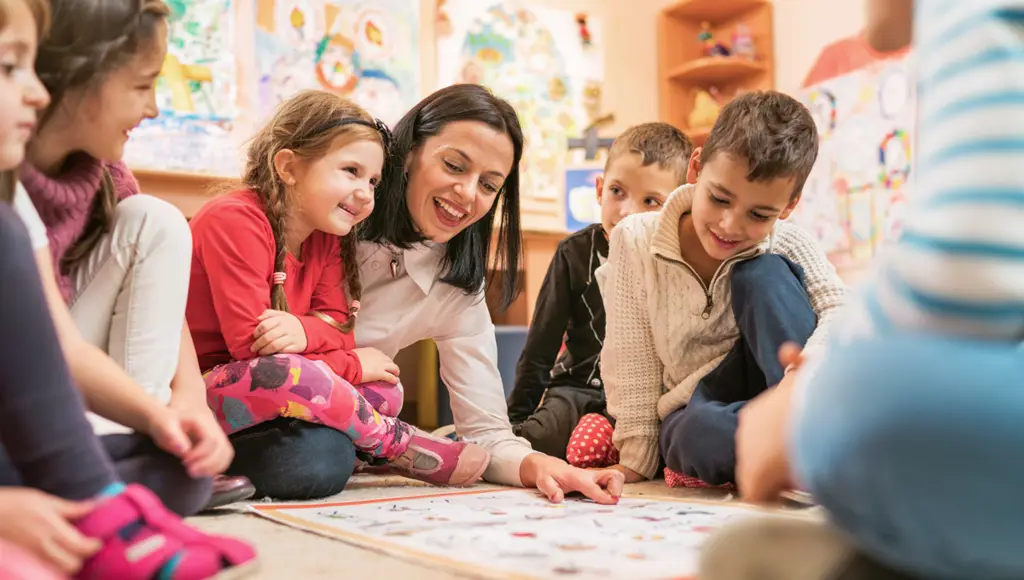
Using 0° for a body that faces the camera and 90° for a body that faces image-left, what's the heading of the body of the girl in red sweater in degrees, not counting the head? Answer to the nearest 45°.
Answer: approximately 315°

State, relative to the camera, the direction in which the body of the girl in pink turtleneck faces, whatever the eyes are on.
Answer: to the viewer's right

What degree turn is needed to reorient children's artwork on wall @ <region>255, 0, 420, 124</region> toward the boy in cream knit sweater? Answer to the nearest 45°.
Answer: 0° — it already faces them

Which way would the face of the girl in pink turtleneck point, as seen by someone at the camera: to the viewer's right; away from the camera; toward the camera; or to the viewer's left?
to the viewer's right

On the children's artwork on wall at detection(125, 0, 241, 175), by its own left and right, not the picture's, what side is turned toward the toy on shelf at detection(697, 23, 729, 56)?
left

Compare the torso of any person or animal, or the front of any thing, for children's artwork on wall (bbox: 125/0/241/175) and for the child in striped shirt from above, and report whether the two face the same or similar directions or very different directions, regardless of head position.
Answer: very different directions

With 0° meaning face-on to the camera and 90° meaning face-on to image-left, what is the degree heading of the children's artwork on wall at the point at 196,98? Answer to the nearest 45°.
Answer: approximately 0°

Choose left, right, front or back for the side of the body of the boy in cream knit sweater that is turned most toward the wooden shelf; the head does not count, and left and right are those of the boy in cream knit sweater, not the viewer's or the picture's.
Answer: back

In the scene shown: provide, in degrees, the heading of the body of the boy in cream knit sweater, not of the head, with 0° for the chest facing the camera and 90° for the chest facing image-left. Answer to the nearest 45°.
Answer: approximately 0°

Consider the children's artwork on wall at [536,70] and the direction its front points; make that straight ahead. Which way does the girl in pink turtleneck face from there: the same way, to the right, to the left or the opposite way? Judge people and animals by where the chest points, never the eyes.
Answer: to the left

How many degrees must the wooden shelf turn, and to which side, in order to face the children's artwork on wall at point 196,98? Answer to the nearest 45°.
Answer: approximately 45° to its right

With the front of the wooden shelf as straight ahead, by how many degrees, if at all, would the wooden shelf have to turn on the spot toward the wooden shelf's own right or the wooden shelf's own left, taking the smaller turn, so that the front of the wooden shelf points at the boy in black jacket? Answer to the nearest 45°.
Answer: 0° — it already faces them

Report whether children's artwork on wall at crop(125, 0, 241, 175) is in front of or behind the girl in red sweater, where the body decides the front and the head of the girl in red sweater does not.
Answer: behind
